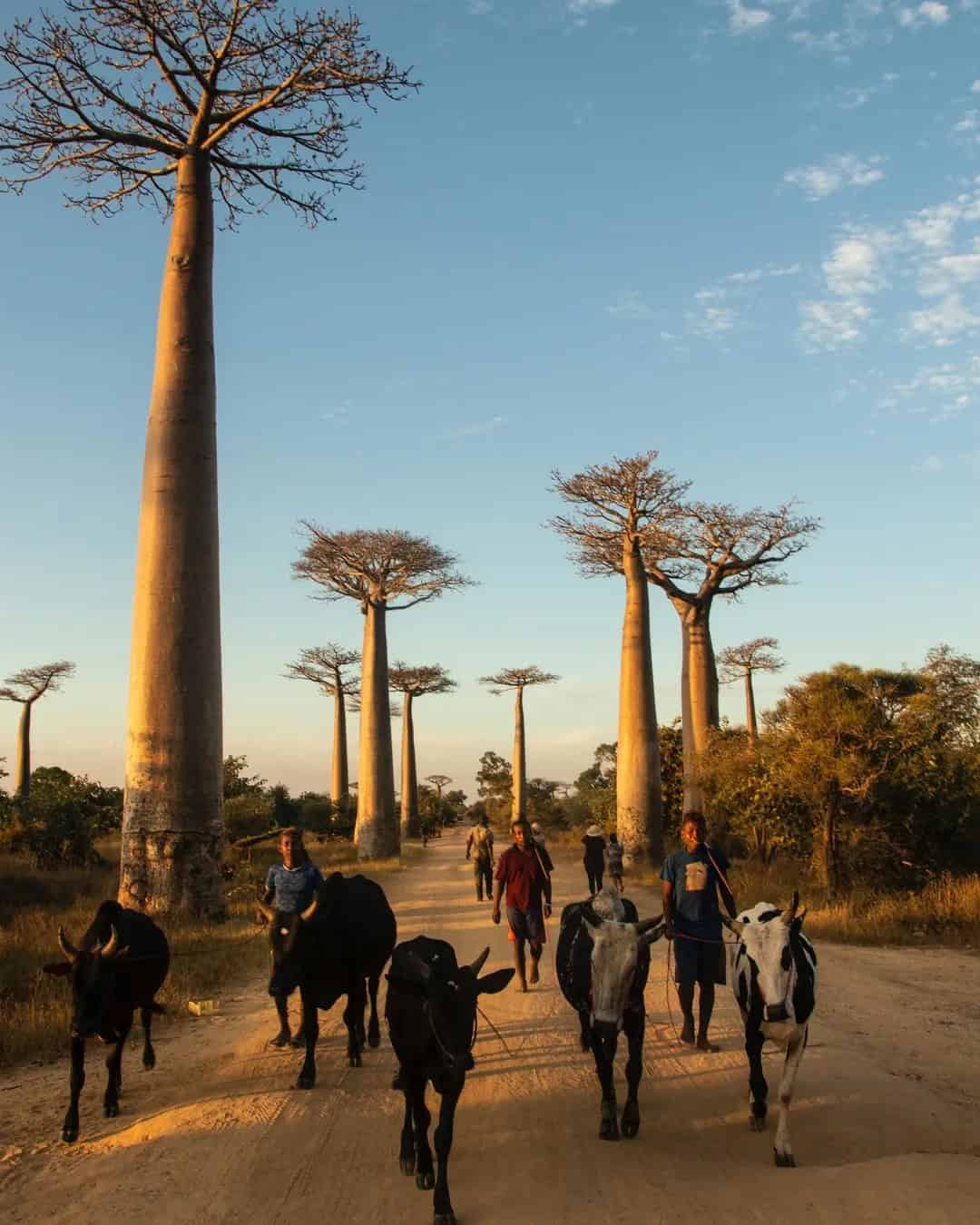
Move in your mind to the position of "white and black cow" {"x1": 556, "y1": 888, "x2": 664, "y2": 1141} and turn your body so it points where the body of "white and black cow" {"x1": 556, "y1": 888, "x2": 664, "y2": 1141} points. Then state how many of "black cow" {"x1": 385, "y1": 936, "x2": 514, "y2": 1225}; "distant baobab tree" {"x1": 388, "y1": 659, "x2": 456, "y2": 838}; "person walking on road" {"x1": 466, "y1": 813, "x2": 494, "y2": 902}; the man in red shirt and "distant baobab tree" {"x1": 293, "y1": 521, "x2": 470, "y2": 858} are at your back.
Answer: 4

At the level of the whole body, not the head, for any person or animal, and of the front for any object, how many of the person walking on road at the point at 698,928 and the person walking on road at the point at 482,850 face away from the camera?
1

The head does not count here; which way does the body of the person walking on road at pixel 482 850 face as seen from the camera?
away from the camera

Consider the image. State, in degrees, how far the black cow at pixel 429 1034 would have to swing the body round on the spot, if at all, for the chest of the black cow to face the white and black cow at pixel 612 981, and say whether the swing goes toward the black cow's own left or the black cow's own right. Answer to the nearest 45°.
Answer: approximately 135° to the black cow's own left

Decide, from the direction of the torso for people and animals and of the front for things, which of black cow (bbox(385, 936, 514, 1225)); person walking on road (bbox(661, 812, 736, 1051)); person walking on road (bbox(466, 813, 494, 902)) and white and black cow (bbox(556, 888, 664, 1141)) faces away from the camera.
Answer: person walking on road (bbox(466, 813, 494, 902))

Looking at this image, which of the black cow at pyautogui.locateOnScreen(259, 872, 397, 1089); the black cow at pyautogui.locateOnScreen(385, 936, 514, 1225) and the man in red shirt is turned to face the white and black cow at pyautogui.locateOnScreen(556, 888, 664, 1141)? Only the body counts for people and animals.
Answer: the man in red shirt

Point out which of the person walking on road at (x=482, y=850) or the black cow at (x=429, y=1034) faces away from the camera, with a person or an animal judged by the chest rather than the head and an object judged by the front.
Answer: the person walking on road

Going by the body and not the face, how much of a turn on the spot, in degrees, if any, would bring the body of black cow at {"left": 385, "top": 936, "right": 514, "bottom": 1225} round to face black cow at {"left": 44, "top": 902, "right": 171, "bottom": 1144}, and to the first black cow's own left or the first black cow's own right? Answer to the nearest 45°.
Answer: approximately 135° to the first black cow's own right

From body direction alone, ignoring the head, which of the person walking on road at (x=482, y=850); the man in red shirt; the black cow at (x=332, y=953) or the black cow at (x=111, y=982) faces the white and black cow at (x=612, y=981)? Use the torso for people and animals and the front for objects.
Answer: the man in red shirt

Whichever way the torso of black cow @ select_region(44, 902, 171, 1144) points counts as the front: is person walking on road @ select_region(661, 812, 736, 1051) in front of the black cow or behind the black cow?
behind

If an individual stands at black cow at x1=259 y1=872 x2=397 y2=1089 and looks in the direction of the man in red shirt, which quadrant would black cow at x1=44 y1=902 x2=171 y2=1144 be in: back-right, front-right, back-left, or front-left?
back-left

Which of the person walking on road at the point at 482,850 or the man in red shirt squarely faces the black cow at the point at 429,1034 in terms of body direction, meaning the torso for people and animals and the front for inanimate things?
the man in red shirt

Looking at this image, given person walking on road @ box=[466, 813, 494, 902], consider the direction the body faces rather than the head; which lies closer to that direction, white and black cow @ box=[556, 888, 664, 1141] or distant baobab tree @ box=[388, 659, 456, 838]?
the distant baobab tree

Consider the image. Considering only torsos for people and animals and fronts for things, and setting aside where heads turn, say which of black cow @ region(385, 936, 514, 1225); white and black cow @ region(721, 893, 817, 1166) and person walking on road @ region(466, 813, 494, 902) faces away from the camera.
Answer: the person walking on road

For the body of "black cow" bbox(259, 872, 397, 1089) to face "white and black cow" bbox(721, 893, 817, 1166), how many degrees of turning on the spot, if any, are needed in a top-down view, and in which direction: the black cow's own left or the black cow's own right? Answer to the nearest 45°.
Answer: approximately 90° to the black cow's own left
